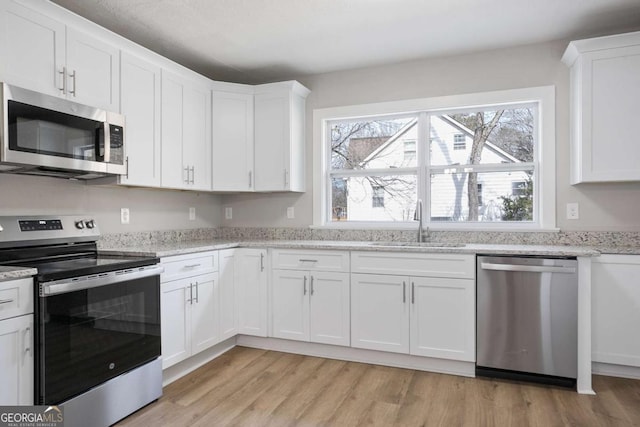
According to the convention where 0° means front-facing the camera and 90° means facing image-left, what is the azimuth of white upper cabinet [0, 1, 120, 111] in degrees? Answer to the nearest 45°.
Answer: approximately 315°

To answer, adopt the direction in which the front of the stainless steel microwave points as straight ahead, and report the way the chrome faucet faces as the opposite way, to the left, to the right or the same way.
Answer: to the right

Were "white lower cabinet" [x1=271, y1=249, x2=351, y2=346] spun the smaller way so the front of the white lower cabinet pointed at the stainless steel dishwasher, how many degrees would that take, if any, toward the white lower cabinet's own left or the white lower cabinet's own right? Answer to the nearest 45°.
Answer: approximately 135° to the white lower cabinet's own left

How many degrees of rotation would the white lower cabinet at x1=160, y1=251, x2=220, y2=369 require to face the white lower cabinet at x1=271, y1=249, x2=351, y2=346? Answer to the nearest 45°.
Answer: approximately 45° to its left

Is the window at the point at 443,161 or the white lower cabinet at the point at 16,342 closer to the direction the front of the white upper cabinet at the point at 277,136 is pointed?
the white lower cabinet

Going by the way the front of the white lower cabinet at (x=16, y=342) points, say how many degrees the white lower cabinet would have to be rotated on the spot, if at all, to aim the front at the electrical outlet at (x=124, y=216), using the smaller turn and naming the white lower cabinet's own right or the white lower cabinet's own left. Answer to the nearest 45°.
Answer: approximately 90° to the white lower cabinet's own left

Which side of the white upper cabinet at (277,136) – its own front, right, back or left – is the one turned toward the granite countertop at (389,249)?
left

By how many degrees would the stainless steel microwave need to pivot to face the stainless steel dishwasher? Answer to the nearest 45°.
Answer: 0° — it already faces it

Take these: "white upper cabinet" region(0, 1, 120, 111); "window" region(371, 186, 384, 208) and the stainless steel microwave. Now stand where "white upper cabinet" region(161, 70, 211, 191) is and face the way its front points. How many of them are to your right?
2

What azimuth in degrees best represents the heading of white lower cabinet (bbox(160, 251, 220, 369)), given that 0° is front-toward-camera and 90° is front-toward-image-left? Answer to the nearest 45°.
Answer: approximately 315°
